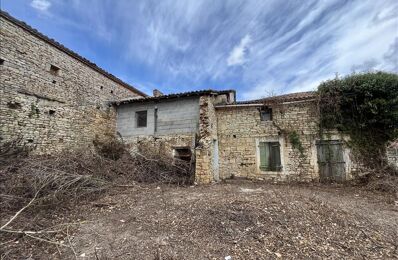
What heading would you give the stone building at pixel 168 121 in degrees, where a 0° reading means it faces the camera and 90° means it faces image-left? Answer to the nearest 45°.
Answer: approximately 0°
